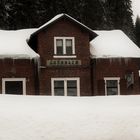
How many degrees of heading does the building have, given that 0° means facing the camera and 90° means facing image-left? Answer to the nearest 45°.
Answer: approximately 0°
